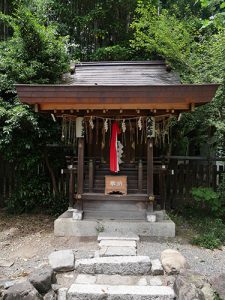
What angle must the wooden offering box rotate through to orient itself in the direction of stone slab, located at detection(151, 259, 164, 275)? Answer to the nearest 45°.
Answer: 0° — it already faces it

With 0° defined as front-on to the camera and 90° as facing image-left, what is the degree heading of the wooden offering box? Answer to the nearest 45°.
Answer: approximately 0°

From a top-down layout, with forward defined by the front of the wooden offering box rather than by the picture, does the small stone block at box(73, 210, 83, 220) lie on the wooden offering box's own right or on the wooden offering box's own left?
on the wooden offering box's own right

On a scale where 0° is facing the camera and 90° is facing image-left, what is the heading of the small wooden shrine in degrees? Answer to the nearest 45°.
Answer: approximately 0°

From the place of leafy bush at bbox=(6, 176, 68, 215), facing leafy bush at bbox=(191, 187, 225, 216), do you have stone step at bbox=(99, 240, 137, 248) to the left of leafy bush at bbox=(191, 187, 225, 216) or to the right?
right
